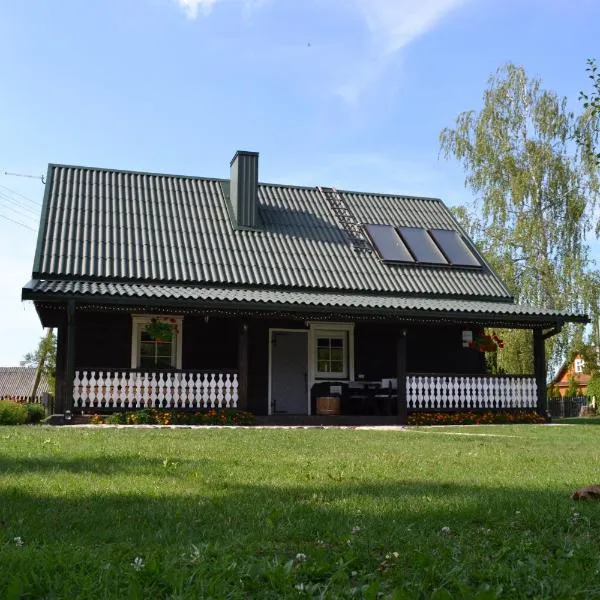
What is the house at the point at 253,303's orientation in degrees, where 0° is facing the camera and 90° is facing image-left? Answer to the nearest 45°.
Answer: approximately 0°

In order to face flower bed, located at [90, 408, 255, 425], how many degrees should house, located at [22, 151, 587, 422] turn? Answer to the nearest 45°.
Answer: approximately 45° to its right

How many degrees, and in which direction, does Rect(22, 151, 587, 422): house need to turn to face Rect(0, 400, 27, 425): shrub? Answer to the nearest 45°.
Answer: approximately 90° to its right

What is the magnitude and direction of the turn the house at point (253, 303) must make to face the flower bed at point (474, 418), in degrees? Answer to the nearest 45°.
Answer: approximately 90° to its left

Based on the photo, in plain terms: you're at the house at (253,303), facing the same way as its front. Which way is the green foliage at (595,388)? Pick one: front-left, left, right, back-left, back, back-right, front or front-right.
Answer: back-left
